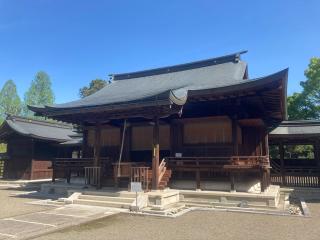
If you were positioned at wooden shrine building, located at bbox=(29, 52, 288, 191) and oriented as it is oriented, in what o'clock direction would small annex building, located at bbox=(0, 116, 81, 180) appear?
The small annex building is roughly at 3 o'clock from the wooden shrine building.

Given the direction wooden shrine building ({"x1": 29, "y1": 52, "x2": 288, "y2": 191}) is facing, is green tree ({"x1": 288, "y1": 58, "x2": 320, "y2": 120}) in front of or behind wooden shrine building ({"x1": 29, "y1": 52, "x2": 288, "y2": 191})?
behind

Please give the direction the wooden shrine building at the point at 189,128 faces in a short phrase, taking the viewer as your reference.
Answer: facing the viewer and to the left of the viewer

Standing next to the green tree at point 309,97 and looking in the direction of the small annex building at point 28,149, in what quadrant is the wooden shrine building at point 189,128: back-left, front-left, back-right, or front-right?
front-left
